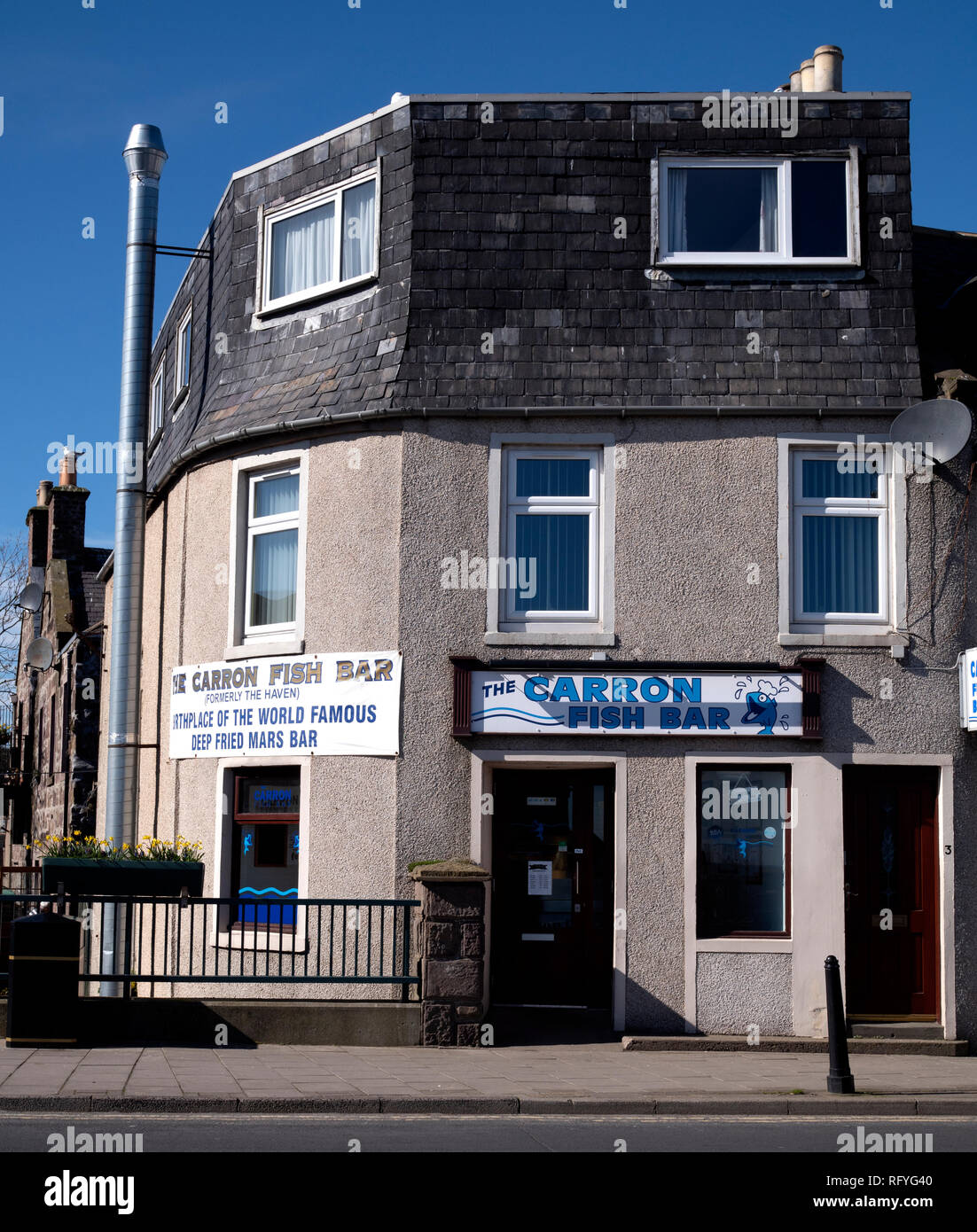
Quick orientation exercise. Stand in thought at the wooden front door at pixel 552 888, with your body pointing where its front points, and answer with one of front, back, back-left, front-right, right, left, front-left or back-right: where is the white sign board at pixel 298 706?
right

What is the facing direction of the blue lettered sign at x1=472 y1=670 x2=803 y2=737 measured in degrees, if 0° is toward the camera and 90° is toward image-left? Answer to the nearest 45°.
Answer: approximately 0°

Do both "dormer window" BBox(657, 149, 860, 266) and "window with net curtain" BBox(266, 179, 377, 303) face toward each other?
no

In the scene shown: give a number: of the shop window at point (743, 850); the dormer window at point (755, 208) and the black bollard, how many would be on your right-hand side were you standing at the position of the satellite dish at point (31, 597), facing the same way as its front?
0

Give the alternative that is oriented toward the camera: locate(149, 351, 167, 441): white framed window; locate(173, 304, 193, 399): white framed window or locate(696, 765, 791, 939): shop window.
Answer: the shop window

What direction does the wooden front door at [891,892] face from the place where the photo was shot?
facing the viewer

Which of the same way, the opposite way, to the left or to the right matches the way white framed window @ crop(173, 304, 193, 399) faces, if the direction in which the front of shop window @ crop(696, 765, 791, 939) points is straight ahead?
to the right

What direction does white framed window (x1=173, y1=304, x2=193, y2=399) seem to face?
to the viewer's left

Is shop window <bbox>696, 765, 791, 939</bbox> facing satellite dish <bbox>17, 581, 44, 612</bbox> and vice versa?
no

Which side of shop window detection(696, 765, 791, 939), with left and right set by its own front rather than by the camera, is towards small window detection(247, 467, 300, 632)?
right

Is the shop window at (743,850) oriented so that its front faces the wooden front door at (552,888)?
no

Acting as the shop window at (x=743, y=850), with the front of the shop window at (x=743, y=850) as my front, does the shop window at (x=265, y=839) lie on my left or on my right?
on my right

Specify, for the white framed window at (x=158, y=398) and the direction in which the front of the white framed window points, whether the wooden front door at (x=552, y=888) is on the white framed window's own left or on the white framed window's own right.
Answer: on the white framed window's own left

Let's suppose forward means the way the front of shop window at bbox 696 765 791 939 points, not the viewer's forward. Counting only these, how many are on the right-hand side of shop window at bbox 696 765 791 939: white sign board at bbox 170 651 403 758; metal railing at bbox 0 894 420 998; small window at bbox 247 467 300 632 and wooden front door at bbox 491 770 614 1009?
4

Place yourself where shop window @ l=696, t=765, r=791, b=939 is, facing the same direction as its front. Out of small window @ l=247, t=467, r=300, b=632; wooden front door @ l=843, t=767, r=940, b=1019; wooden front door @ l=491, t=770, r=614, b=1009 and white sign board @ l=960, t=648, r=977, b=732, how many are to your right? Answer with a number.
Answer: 2

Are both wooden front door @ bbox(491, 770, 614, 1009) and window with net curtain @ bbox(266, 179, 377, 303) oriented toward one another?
no
